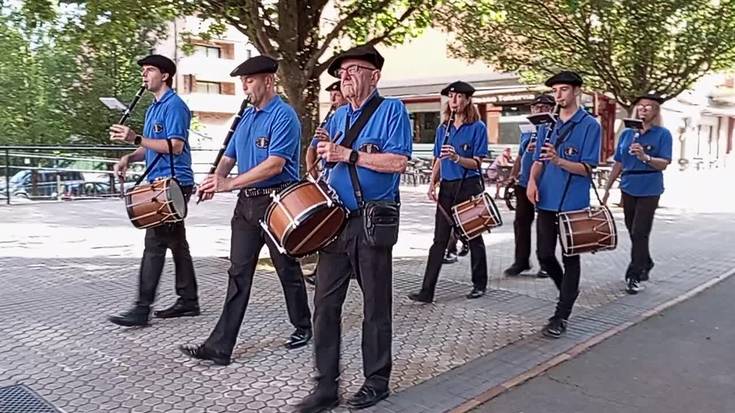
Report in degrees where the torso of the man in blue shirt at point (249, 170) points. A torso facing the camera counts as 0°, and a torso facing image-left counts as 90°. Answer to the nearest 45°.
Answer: approximately 45°

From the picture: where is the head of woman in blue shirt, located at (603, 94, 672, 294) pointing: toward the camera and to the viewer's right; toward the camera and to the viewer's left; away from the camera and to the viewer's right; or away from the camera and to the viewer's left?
toward the camera and to the viewer's left

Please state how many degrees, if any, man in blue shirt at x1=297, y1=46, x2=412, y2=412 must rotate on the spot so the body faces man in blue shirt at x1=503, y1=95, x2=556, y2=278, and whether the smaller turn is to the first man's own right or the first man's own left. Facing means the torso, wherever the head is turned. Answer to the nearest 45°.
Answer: approximately 180°

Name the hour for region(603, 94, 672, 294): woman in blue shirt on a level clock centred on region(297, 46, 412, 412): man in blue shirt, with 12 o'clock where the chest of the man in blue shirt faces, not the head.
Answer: The woman in blue shirt is roughly at 6 o'clock from the man in blue shirt.

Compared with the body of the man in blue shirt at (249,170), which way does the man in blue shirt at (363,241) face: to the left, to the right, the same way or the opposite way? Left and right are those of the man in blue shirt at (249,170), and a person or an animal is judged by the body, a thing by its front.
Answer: the same way

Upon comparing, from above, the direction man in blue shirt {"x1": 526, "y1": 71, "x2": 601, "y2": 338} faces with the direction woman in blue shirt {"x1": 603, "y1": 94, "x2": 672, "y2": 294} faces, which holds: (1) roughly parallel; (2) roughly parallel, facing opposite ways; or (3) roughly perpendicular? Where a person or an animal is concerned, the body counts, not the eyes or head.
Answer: roughly parallel

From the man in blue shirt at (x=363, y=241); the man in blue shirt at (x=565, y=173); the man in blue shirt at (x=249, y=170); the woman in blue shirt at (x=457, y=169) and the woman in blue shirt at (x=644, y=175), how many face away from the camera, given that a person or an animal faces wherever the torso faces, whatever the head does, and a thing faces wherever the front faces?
0

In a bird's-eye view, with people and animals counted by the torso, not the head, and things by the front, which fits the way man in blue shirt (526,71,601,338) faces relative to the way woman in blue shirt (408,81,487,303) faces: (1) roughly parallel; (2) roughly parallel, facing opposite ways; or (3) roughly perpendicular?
roughly parallel

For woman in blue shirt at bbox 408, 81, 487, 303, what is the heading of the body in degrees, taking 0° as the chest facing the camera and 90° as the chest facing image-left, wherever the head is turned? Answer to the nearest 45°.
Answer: approximately 45°

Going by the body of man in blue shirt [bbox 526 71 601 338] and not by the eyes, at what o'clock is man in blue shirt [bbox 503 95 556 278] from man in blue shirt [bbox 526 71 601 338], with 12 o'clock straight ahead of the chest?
man in blue shirt [bbox 503 95 556 278] is roughly at 4 o'clock from man in blue shirt [bbox 526 71 601 338].

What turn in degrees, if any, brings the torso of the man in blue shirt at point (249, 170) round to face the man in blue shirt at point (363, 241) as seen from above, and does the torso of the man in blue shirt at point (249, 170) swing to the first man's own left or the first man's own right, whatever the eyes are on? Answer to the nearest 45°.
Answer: approximately 90° to the first man's own left

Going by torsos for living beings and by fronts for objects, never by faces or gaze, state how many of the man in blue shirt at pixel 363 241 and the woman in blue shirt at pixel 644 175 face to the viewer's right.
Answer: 0

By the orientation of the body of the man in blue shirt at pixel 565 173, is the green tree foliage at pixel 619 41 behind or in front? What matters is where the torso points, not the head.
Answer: behind

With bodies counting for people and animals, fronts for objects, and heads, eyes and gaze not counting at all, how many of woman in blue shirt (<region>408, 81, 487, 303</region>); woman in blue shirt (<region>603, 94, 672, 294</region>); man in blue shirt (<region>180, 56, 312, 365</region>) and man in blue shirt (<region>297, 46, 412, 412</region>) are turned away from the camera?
0
